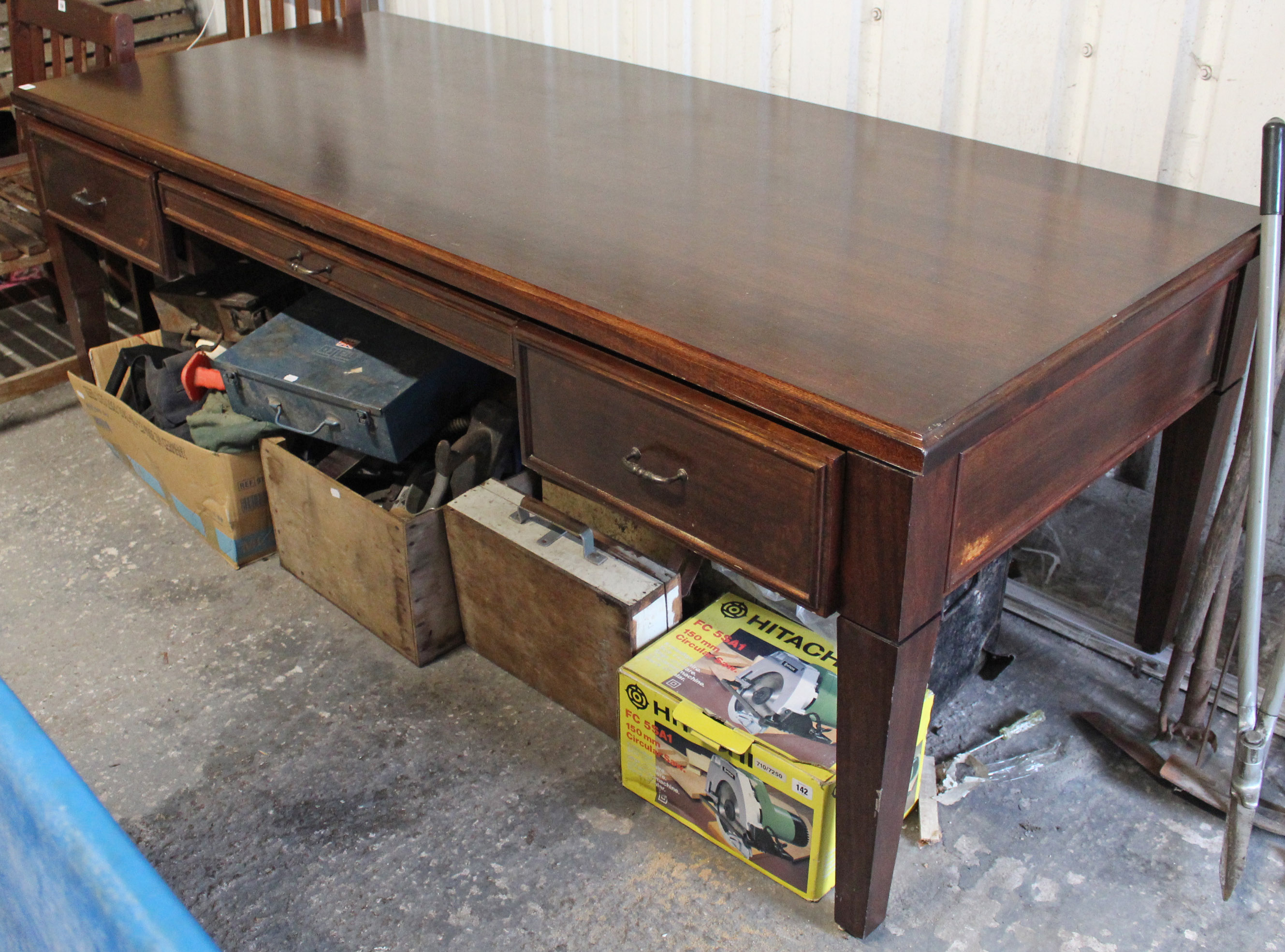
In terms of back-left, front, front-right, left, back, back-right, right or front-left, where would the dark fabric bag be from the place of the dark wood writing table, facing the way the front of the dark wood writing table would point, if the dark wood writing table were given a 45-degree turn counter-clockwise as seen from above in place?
back-right

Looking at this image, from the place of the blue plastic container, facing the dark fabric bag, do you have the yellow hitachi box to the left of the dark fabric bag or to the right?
right

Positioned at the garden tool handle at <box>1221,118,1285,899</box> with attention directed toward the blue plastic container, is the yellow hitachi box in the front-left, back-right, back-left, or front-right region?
front-right

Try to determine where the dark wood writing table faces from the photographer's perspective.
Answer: facing the viewer and to the left of the viewer

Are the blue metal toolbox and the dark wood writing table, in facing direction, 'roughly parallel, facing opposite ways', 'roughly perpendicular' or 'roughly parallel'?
roughly parallel

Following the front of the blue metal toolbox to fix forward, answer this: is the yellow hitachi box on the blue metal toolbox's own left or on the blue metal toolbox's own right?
on the blue metal toolbox's own left
